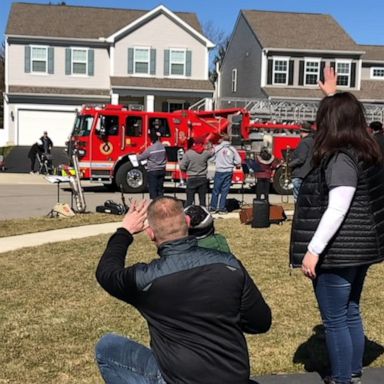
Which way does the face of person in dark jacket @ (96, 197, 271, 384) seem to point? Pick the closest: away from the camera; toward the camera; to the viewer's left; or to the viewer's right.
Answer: away from the camera

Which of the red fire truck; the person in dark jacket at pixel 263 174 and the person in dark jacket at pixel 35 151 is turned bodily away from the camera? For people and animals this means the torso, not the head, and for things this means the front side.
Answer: the person in dark jacket at pixel 263 174

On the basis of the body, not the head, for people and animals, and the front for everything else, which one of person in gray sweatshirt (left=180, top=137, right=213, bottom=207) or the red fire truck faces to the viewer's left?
the red fire truck

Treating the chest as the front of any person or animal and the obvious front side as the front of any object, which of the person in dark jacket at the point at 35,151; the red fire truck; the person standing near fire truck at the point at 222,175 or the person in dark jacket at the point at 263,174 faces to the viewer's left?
the red fire truck

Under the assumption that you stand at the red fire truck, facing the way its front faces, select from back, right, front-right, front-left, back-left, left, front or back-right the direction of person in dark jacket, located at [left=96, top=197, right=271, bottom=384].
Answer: left

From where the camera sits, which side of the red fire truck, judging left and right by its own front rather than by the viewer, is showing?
left

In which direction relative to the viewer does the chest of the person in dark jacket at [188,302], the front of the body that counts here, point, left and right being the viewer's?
facing away from the viewer and to the left of the viewer

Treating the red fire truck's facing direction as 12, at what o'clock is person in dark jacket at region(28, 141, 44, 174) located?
The person in dark jacket is roughly at 2 o'clock from the red fire truck.

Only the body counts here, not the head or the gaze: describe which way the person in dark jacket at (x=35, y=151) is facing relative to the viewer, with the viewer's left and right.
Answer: facing to the right of the viewer

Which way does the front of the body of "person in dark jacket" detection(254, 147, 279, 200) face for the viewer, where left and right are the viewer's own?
facing away from the viewer
